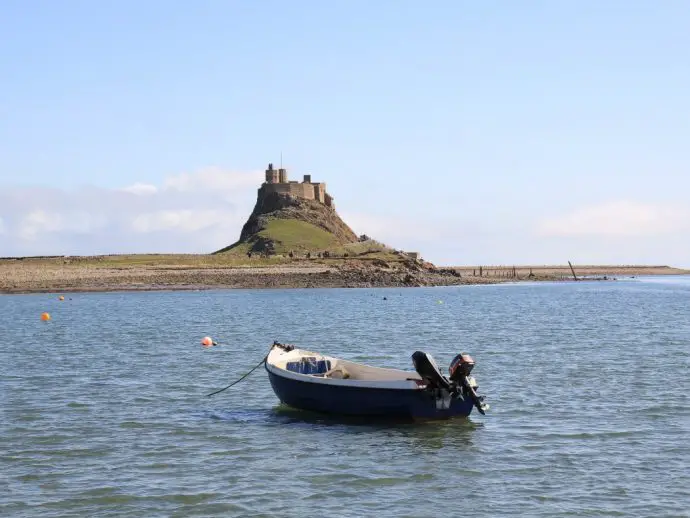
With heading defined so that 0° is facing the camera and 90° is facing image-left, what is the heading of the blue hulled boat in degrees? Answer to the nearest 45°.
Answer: approximately 135°
